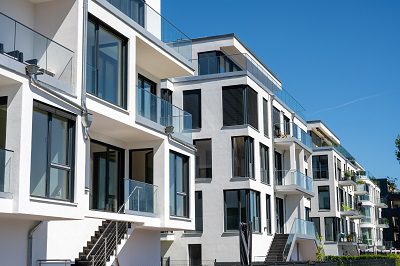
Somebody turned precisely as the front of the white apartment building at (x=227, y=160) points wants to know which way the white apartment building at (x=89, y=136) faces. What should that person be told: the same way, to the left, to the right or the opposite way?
the same way

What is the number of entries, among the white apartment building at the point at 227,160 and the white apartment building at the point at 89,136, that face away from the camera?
0

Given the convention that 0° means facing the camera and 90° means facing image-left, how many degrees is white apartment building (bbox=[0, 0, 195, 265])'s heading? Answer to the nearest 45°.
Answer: approximately 315°

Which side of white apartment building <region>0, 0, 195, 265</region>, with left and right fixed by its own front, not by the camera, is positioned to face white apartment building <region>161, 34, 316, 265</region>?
left

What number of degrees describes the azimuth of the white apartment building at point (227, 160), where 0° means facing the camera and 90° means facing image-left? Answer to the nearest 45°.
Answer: approximately 315°

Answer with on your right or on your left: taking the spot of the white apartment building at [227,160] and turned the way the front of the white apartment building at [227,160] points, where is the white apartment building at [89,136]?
on your right
